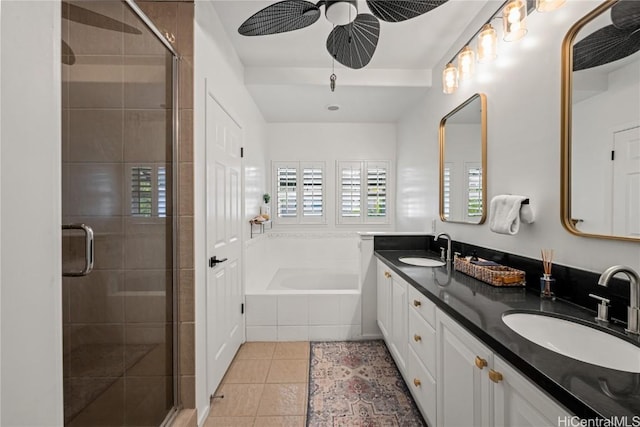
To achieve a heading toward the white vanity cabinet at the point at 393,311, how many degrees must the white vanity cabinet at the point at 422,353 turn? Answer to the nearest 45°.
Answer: approximately 90° to its right

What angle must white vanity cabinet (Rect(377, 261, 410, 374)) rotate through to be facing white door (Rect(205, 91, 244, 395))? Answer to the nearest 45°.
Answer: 0° — it already faces it

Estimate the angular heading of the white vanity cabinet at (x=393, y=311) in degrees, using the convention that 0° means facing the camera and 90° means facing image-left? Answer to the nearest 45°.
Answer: approximately 90°

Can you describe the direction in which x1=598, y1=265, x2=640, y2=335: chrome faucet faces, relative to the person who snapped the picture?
facing to the left of the viewer

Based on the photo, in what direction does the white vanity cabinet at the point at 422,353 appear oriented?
to the viewer's left

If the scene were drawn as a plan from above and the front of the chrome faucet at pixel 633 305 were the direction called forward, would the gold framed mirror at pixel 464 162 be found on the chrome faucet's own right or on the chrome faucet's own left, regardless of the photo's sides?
on the chrome faucet's own right

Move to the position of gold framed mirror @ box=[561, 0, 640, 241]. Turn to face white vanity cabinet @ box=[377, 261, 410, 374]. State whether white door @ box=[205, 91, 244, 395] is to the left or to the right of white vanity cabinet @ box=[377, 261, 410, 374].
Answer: left

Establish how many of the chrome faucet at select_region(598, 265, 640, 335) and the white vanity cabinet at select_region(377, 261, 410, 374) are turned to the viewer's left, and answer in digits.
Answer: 2

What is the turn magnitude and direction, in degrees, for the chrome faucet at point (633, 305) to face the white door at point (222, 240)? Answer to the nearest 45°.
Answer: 0° — it already faces it
